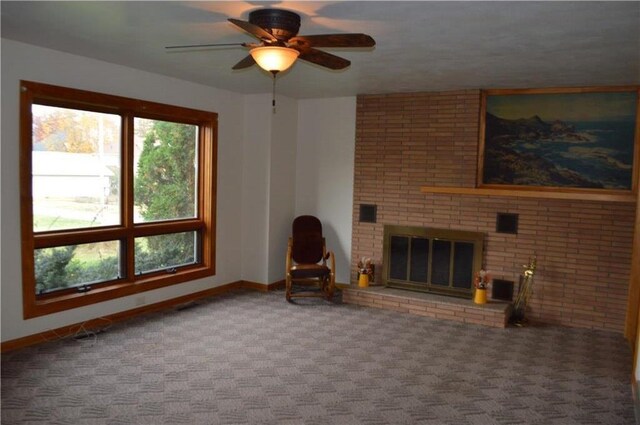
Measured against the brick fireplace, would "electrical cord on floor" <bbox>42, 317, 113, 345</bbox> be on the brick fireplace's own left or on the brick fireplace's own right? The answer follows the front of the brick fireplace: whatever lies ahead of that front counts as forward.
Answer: on the brick fireplace's own right

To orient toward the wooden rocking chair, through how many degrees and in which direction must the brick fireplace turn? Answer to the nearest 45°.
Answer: approximately 90° to its right

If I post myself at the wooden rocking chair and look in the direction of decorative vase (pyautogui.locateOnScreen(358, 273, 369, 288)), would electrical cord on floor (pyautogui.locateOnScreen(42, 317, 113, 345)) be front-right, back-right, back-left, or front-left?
back-right

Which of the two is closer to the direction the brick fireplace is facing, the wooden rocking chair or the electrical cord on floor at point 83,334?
the electrical cord on floor

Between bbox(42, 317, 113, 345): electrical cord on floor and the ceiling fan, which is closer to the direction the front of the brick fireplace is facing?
the ceiling fan

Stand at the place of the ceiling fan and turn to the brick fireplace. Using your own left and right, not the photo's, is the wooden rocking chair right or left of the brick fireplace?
left

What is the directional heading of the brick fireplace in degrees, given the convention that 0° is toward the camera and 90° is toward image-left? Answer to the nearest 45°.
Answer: approximately 0°

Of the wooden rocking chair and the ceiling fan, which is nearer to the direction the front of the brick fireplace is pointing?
the ceiling fan
